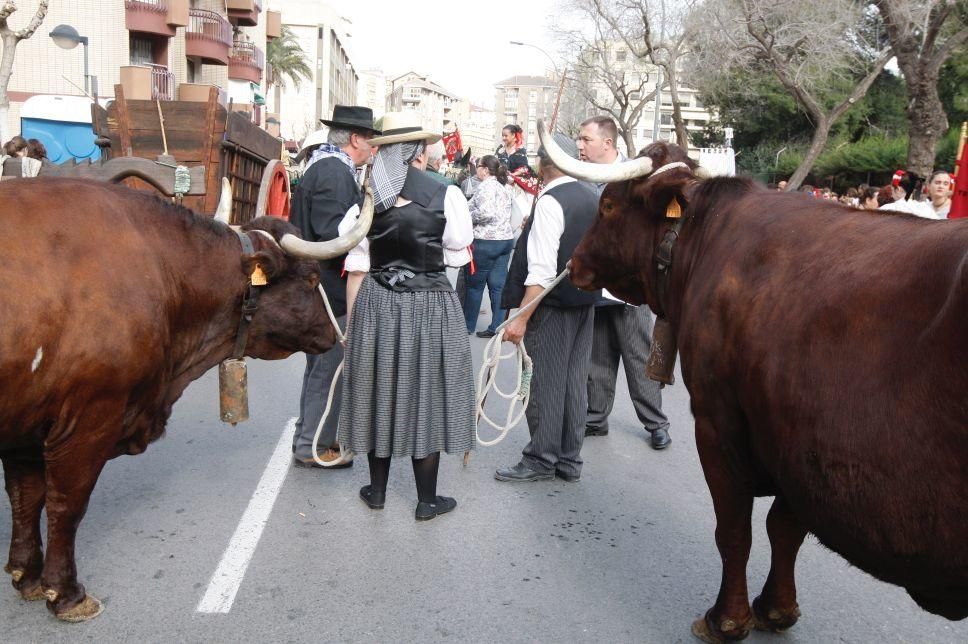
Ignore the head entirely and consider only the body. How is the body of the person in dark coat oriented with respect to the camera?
to the viewer's right

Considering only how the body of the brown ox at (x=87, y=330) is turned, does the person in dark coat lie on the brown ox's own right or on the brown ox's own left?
on the brown ox's own left

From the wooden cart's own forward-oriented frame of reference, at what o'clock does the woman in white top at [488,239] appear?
The woman in white top is roughly at 7 o'clock from the wooden cart.

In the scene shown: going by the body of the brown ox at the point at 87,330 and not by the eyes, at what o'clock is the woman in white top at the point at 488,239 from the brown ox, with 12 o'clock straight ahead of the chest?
The woman in white top is roughly at 10 o'clock from the brown ox.

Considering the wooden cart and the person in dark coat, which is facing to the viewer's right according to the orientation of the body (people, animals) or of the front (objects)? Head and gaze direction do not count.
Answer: the person in dark coat

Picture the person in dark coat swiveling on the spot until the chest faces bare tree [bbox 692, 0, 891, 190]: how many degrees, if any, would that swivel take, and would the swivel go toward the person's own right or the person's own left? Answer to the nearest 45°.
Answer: approximately 45° to the person's own left

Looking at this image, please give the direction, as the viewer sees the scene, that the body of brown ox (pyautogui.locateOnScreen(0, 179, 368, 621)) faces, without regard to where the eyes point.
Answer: to the viewer's right

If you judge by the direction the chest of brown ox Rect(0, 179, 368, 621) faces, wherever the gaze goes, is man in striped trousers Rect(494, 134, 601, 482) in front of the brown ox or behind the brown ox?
in front
